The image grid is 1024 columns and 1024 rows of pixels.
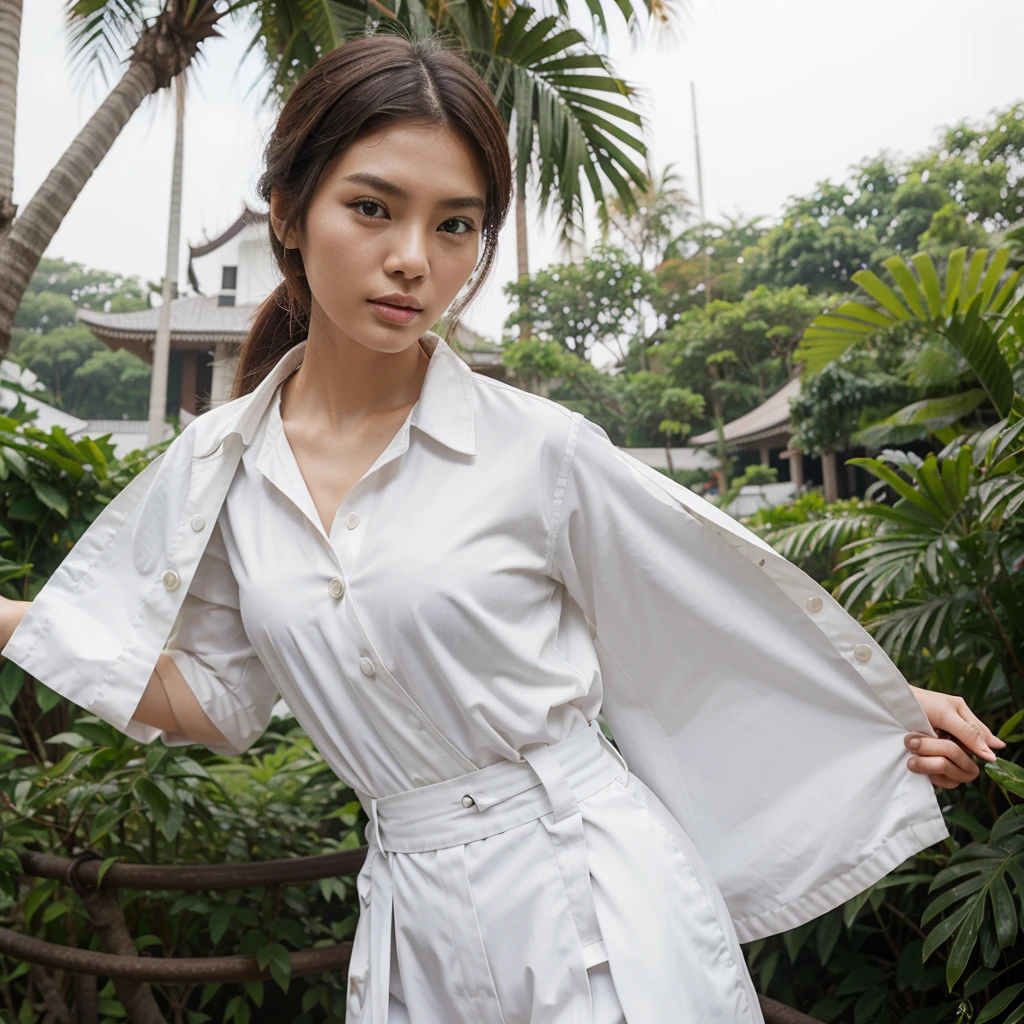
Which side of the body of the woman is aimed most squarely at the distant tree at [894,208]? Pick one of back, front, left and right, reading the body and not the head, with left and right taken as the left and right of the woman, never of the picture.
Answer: back

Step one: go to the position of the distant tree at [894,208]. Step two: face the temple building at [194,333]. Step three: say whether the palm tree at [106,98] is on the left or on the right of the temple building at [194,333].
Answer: left

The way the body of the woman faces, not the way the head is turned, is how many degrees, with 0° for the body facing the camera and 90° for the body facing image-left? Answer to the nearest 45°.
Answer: approximately 0°

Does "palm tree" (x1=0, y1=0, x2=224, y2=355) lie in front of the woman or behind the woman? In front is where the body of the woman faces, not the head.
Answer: behind

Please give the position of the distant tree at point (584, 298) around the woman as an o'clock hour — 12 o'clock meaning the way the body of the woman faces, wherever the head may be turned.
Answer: The distant tree is roughly at 6 o'clock from the woman.

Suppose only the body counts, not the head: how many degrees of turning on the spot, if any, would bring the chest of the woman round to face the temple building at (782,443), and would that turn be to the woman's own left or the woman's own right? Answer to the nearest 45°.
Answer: approximately 180°

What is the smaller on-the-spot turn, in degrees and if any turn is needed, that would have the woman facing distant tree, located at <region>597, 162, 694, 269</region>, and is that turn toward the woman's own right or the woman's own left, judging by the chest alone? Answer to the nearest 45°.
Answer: approximately 180°

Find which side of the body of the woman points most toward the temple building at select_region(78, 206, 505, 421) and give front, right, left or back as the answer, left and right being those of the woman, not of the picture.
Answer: back

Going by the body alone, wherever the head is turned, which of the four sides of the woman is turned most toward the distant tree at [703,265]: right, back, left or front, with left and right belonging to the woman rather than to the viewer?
back

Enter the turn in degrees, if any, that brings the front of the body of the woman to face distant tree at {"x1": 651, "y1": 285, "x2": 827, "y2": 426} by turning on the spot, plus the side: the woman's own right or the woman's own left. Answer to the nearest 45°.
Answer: approximately 180°

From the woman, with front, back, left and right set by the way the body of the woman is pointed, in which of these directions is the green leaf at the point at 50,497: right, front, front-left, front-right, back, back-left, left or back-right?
back-right
